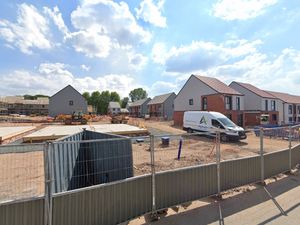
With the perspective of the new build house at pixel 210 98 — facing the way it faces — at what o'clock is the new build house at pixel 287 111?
the new build house at pixel 287 111 is roughly at 9 o'clock from the new build house at pixel 210 98.

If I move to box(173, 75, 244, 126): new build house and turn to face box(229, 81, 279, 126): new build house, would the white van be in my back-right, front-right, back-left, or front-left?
back-right

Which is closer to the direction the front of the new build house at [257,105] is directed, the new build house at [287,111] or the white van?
the white van

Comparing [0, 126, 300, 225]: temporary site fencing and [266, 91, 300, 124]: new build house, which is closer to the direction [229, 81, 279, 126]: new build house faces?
the temporary site fencing

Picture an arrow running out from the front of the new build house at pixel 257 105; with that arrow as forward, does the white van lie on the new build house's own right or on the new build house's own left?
on the new build house's own right

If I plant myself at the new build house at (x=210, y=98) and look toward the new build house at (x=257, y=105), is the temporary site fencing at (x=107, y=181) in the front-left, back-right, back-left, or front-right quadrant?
back-right

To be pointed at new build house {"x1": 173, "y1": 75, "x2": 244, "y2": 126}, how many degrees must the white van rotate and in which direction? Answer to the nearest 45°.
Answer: approximately 135° to its left

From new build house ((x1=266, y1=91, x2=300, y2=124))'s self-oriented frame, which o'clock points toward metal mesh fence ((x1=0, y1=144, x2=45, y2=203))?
The metal mesh fence is roughly at 2 o'clock from the new build house.
